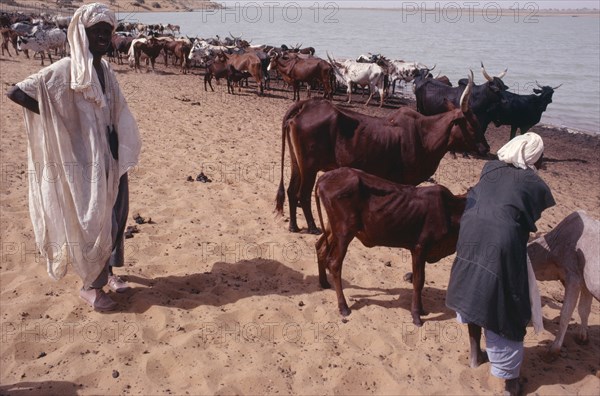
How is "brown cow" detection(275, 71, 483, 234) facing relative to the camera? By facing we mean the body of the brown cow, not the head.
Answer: to the viewer's right

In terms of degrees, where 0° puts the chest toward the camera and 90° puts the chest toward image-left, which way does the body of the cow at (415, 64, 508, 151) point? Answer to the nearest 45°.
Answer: approximately 270°

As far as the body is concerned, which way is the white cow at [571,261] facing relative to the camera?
to the viewer's left

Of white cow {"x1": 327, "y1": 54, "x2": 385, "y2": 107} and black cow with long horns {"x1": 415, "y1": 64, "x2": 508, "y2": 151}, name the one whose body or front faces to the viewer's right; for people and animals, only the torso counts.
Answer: the black cow with long horns

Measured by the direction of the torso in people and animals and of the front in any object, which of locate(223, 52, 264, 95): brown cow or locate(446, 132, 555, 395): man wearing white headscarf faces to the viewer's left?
the brown cow

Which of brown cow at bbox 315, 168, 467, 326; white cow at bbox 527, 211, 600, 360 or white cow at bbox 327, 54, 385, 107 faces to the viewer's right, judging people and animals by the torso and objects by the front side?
the brown cow

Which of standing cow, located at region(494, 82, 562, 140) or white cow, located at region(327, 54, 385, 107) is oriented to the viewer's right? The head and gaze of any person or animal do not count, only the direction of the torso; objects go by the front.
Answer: the standing cow

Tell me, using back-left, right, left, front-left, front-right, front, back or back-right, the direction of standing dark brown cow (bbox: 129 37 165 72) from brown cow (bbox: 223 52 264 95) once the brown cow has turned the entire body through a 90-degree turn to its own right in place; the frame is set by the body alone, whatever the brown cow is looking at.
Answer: front-left

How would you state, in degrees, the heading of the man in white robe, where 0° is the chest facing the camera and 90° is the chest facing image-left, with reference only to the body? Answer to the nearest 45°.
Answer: approximately 315°

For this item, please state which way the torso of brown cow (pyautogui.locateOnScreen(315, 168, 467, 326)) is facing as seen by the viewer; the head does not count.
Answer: to the viewer's right

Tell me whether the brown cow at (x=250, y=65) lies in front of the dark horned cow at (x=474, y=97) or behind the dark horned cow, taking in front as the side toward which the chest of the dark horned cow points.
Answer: behind

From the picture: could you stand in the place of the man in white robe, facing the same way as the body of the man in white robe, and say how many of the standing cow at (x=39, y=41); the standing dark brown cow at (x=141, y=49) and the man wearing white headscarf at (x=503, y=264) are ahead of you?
1

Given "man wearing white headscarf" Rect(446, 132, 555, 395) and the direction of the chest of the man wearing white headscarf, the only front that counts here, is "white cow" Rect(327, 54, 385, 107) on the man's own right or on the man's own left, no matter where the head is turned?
on the man's own left

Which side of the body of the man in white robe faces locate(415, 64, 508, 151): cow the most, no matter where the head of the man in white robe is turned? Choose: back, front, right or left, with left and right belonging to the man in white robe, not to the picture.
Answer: left
